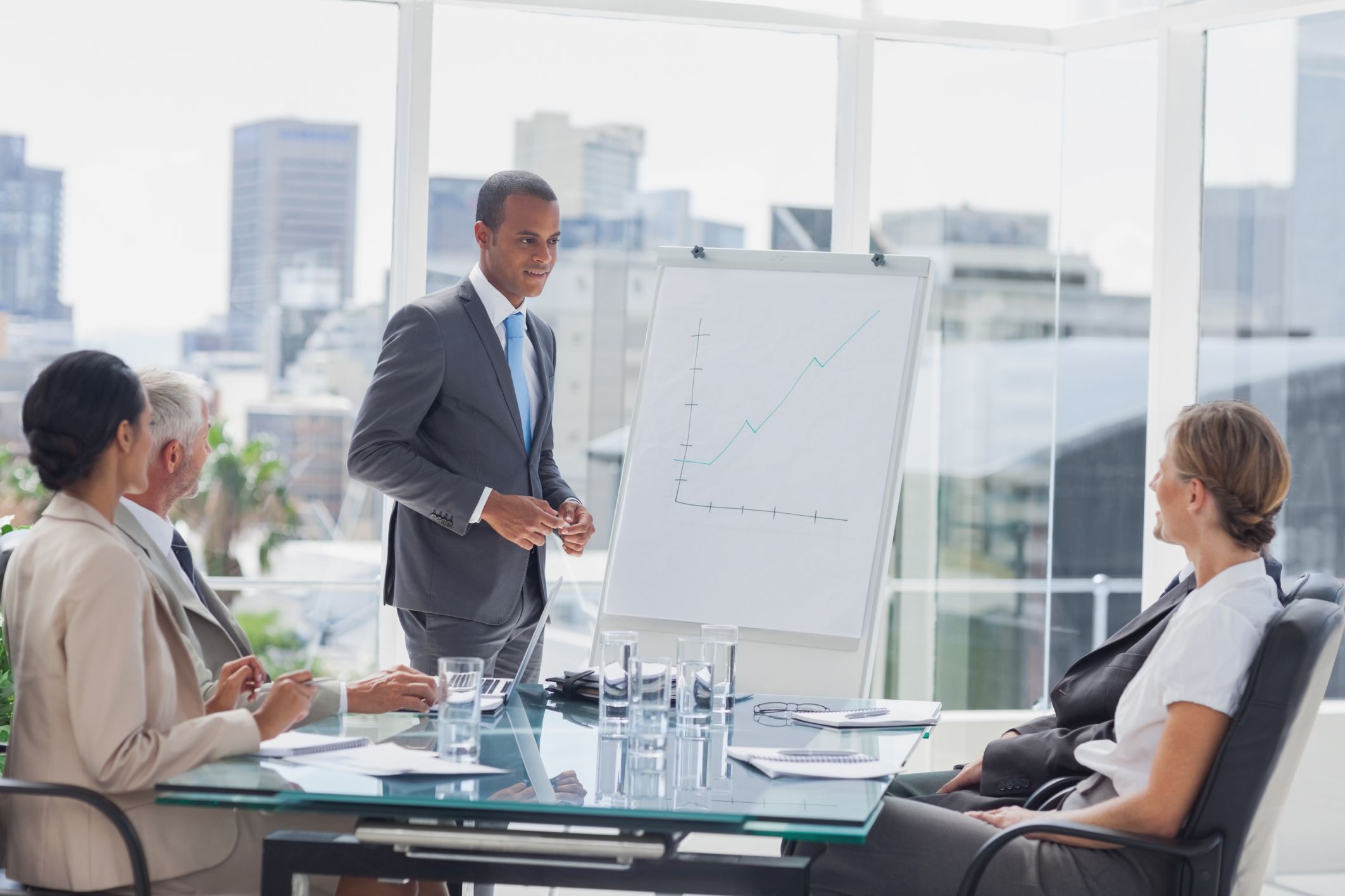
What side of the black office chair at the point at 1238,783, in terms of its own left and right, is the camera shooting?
left

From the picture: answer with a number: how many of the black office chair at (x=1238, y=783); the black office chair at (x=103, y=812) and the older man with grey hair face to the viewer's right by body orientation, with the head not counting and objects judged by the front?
2

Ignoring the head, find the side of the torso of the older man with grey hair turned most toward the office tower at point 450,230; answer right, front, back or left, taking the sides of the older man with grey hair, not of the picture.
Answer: left

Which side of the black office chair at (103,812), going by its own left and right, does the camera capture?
right

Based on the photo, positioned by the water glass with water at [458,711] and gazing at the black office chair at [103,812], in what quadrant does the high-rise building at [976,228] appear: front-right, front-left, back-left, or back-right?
back-right

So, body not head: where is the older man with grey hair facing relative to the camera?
to the viewer's right

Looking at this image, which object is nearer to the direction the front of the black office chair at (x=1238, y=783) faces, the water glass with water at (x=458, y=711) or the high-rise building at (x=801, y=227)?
the water glass with water

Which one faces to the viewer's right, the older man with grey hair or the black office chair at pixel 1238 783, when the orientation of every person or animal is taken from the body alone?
the older man with grey hair

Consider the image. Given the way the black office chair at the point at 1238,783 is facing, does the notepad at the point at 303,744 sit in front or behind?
in front

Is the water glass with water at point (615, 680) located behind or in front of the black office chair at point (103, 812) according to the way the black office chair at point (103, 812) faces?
in front

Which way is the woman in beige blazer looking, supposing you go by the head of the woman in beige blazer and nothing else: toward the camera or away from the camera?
away from the camera
